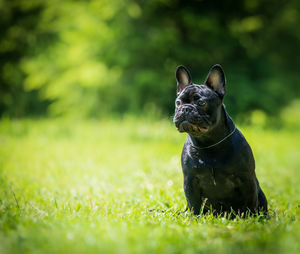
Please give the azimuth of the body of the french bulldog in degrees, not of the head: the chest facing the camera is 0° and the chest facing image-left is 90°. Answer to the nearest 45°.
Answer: approximately 45°
